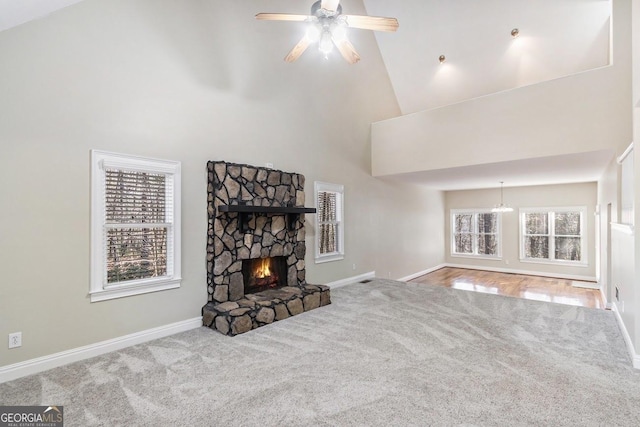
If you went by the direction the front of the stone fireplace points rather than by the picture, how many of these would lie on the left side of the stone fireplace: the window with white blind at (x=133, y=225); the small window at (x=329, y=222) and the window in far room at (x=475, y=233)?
2

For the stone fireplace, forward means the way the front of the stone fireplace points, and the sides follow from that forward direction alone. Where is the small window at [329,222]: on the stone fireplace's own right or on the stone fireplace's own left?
on the stone fireplace's own left

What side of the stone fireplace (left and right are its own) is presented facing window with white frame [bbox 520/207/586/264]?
left

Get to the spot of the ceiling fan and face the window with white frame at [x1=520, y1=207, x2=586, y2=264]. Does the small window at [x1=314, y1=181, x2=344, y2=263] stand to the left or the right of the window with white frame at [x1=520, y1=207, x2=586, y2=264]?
left

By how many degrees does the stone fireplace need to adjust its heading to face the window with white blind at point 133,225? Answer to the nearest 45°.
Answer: approximately 90° to its right

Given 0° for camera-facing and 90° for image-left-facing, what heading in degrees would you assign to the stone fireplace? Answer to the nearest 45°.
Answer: approximately 315°

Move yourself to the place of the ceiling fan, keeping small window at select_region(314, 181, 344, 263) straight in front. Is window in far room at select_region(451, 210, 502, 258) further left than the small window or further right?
right
